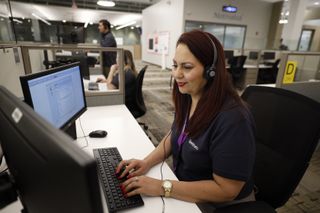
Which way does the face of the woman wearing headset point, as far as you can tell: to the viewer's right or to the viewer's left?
to the viewer's left

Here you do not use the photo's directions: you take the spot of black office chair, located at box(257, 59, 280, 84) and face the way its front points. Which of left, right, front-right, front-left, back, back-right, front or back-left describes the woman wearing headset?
left

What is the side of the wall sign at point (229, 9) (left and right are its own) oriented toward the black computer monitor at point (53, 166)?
front

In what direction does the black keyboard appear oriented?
to the viewer's right

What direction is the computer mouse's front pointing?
to the viewer's left

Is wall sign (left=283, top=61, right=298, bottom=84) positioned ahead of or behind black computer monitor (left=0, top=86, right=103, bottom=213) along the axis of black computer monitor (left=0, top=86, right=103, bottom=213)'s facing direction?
ahead

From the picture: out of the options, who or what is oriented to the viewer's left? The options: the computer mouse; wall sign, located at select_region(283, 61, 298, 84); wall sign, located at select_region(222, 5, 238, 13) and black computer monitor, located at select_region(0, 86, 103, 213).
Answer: the computer mouse

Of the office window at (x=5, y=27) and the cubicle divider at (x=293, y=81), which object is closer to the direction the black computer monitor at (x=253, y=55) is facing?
the cubicle divider

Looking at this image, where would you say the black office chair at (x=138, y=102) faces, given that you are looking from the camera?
facing to the left of the viewer

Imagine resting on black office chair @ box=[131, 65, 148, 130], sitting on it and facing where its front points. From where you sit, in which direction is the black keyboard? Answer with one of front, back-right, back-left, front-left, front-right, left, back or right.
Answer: left
